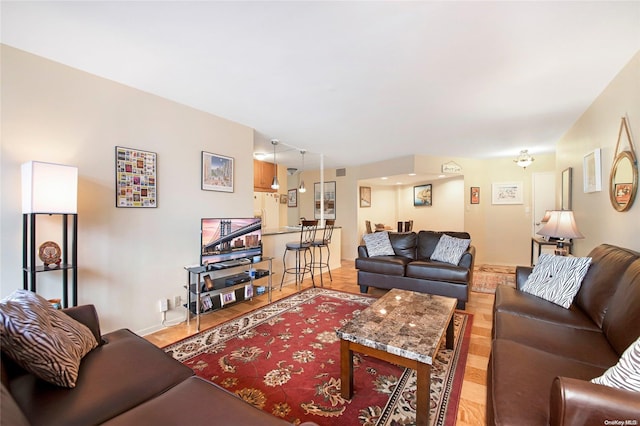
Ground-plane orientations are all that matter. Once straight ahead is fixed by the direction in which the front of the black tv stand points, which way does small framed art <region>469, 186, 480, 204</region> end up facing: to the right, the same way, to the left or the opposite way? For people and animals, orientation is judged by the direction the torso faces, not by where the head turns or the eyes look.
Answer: to the right

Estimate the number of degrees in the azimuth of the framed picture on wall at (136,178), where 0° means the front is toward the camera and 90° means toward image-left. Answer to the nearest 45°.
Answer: approximately 315°

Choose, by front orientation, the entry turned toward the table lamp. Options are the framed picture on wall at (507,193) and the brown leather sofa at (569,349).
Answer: the framed picture on wall

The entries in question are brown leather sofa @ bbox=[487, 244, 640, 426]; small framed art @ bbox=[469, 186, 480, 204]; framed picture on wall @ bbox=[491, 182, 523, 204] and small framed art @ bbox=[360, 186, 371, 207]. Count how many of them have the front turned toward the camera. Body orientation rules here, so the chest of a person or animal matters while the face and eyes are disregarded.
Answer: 3

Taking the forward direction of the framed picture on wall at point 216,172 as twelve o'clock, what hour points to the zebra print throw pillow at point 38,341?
The zebra print throw pillow is roughly at 2 o'clock from the framed picture on wall.

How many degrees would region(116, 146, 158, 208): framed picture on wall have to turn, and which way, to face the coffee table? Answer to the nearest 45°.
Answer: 0° — it already faces it

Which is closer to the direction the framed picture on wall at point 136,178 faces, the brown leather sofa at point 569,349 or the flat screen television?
the brown leather sofa

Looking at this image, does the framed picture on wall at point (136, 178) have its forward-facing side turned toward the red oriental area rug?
yes

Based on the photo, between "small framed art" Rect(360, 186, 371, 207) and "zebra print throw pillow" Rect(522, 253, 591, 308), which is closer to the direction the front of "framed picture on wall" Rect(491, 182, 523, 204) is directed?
the zebra print throw pillow

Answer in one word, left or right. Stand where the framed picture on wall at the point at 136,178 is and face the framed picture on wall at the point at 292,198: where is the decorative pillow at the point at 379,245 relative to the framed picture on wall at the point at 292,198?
right
